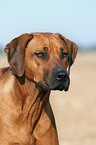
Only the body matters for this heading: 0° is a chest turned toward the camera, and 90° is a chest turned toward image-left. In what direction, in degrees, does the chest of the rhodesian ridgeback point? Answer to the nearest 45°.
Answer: approximately 315°
